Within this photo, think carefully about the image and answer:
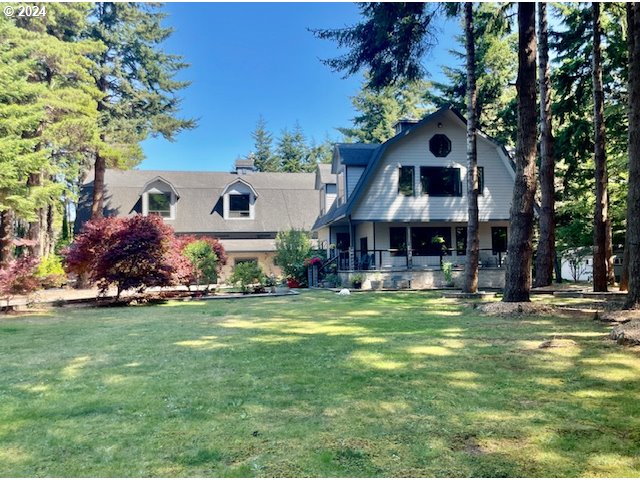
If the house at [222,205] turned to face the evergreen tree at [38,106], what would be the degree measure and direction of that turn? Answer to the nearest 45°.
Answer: approximately 45° to its right

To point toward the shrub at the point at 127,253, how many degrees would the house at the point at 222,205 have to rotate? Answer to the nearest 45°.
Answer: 0° — it already faces it

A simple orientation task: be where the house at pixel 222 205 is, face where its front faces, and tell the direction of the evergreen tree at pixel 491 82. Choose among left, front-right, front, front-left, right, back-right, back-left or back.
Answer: front-left

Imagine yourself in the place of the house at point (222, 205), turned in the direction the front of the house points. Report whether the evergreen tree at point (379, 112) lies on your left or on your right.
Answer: on your left

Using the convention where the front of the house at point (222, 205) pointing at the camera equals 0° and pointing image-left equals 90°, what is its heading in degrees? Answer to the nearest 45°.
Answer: approximately 0°

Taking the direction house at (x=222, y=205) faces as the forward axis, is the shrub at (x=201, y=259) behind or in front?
in front

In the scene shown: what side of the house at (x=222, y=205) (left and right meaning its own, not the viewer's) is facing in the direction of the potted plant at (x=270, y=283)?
front

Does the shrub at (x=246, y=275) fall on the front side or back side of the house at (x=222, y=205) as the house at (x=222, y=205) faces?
on the front side
